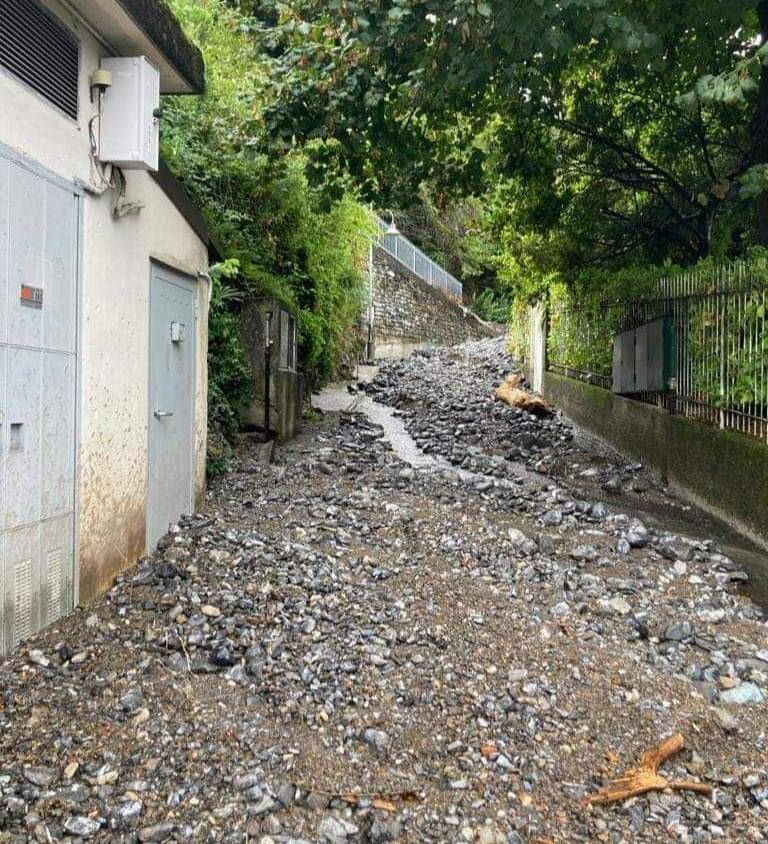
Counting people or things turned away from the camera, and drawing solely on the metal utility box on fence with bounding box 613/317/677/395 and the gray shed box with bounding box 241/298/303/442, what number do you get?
0

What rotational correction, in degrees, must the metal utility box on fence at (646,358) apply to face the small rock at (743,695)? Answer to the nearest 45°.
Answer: approximately 45° to its left

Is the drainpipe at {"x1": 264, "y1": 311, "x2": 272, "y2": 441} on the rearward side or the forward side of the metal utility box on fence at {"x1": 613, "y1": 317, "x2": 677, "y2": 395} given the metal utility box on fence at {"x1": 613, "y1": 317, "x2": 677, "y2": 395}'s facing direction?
on the forward side

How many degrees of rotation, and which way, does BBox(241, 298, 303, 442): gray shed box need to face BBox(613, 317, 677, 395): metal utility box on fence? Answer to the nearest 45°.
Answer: approximately 45° to its left

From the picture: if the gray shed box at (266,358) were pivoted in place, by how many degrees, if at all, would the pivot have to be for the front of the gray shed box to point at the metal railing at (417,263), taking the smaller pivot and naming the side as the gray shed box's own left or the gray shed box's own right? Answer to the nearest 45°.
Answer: approximately 135° to the gray shed box's own left

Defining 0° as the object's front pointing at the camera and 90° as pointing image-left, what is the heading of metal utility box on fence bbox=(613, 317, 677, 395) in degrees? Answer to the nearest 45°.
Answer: approximately 45°

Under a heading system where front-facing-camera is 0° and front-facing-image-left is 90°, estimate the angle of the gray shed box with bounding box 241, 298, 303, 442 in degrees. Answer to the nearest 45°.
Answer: approximately 315°

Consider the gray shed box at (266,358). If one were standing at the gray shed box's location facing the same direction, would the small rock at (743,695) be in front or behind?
in front

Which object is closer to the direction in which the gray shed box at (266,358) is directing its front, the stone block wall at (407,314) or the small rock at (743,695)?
the small rock
